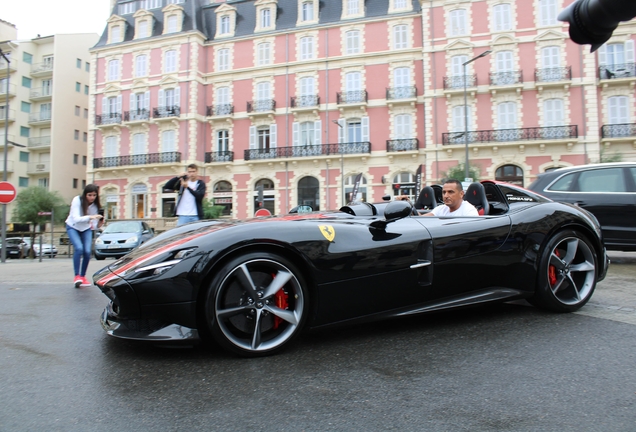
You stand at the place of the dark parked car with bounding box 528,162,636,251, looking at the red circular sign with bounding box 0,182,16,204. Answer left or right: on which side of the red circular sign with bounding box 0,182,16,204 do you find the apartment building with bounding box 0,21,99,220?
right

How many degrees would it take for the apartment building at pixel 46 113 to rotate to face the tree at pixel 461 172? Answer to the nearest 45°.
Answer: approximately 90° to its left

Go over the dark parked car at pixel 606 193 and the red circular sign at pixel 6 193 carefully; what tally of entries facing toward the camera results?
1

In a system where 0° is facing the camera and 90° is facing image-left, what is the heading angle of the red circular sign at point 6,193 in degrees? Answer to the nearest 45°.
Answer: approximately 0°
